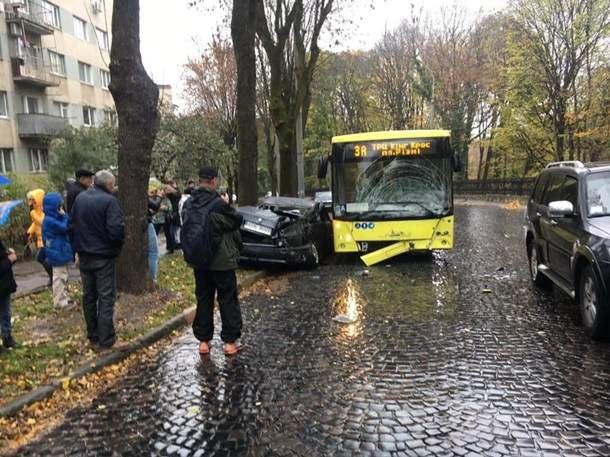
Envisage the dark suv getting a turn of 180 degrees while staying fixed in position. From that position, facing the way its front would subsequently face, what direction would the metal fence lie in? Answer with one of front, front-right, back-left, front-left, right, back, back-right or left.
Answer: front-right

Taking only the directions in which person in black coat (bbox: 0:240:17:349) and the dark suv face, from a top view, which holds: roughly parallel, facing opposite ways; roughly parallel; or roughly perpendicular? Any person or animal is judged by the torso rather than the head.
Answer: roughly perpendicular

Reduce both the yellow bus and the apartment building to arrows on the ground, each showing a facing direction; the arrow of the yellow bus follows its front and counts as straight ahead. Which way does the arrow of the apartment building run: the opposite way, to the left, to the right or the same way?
to the left

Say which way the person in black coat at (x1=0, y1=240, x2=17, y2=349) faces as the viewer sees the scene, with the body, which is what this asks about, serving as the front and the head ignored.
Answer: to the viewer's right

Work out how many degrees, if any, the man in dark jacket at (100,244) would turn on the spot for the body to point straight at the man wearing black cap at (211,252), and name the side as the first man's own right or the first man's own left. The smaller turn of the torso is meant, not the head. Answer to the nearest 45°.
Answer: approximately 90° to the first man's own right

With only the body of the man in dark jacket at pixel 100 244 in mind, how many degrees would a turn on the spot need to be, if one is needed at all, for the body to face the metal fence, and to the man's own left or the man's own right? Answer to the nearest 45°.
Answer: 0° — they already face it

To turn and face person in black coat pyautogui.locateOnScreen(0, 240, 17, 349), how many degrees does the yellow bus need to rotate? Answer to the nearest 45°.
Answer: approximately 45° to its right

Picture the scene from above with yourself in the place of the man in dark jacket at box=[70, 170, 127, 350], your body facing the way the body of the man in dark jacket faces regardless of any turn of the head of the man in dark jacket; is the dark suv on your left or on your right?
on your right

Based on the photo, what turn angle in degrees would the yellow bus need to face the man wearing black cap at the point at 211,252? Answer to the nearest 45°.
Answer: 0° — it already faces them

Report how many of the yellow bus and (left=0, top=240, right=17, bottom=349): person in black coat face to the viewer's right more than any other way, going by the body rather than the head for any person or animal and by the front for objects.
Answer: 1

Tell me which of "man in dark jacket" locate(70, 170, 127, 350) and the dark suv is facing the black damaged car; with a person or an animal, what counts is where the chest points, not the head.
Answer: the man in dark jacket
